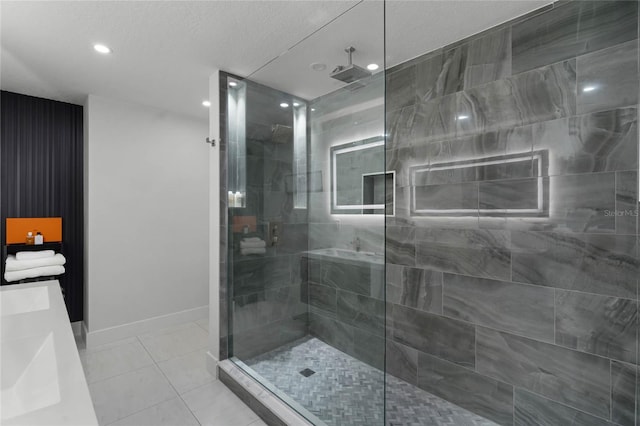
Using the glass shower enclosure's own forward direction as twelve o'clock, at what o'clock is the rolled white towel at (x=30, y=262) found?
The rolled white towel is roughly at 2 o'clock from the glass shower enclosure.

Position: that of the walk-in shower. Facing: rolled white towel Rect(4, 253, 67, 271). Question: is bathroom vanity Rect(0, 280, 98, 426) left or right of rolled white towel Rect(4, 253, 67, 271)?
left

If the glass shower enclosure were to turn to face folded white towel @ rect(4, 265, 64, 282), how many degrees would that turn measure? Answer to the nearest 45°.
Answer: approximately 45° to its right

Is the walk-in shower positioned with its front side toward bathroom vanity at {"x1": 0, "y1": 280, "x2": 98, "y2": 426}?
yes

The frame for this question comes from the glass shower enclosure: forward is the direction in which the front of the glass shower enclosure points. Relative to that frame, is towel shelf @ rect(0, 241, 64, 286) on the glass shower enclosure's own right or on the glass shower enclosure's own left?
on the glass shower enclosure's own right

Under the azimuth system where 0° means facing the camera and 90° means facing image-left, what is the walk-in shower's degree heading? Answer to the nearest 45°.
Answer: approximately 45°

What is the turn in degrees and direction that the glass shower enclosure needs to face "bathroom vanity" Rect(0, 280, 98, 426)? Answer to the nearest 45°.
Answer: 0° — it already faces it

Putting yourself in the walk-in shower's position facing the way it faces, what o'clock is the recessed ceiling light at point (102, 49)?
The recessed ceiling light is roughly at 1 o'clock from the walk-in shower.
